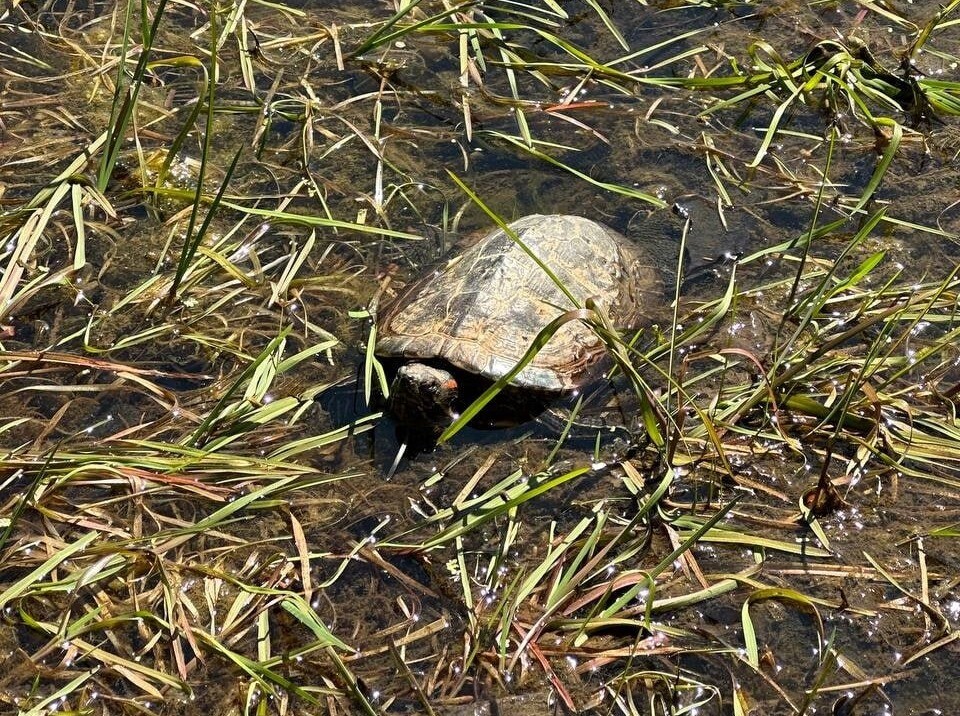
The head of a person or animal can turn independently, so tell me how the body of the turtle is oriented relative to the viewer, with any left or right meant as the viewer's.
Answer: facing the viewer and to the left of the viewer
